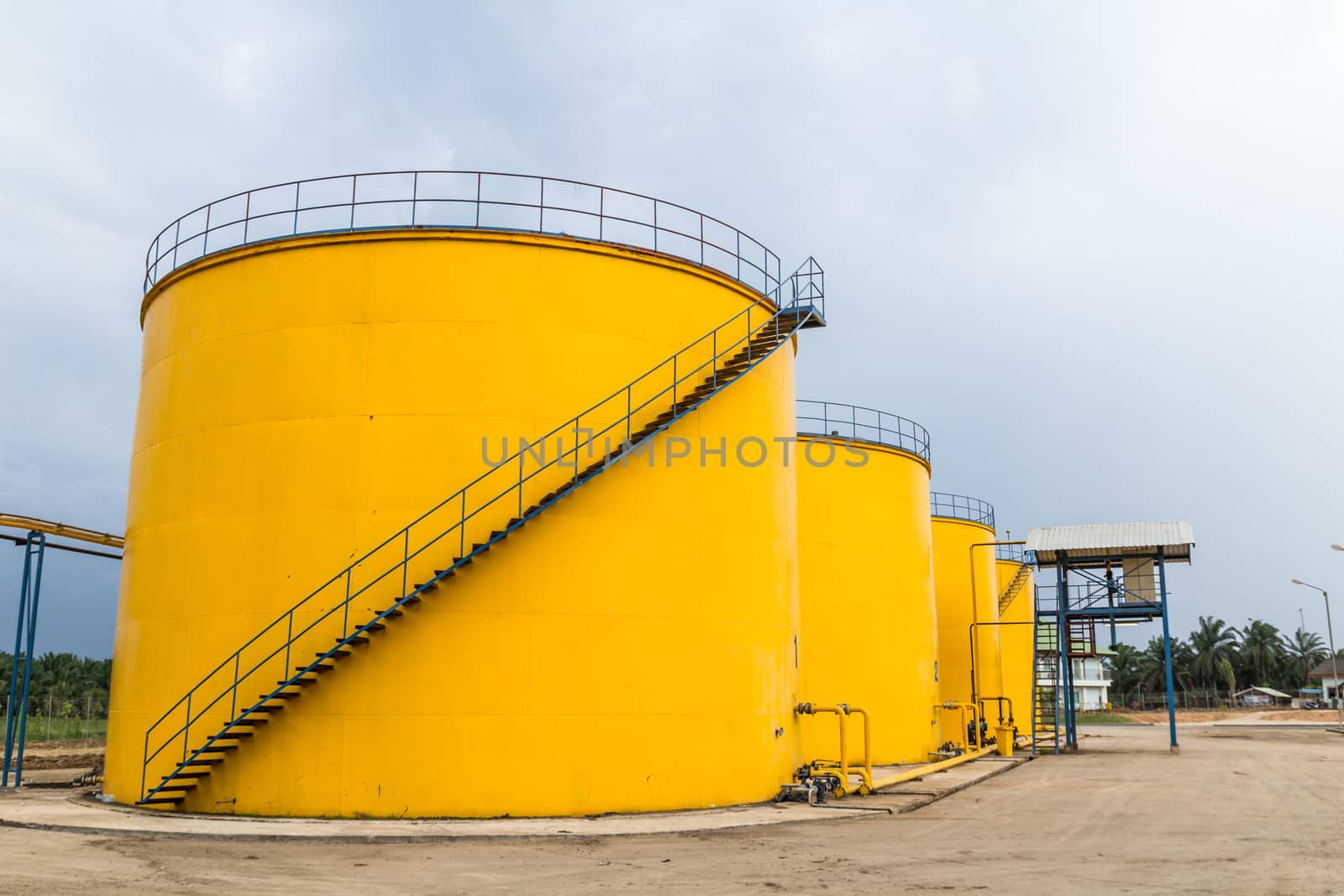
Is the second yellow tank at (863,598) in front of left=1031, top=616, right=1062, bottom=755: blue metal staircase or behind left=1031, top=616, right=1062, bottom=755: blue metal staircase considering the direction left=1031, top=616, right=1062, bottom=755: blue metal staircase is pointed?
in front

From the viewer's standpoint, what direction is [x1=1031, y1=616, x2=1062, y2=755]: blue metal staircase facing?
toward the camera

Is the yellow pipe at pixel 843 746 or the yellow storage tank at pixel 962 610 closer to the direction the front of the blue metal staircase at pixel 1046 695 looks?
the yellow pipe

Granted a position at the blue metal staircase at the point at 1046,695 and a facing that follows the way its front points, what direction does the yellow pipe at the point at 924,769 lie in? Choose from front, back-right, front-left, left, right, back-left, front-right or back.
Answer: front

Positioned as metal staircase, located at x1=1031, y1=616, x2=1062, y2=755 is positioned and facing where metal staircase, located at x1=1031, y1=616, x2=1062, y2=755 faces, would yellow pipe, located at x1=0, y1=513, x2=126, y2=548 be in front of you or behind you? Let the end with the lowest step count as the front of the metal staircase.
in front

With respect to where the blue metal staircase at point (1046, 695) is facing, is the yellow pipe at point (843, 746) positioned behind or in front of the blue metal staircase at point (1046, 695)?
in front
